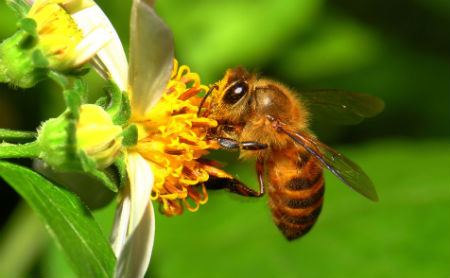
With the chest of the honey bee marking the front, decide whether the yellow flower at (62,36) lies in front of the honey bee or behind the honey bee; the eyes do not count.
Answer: in front

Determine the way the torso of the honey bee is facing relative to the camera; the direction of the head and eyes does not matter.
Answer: to the viewer's left

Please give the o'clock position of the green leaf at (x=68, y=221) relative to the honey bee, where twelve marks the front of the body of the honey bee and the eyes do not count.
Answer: The green leaf is roughly at 12 o'clock from the honey bee.

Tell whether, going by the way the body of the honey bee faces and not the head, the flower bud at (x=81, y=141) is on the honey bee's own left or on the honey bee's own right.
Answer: on the honey bee's own left

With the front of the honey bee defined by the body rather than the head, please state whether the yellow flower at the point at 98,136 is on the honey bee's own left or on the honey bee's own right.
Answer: on the honey bee's own left
